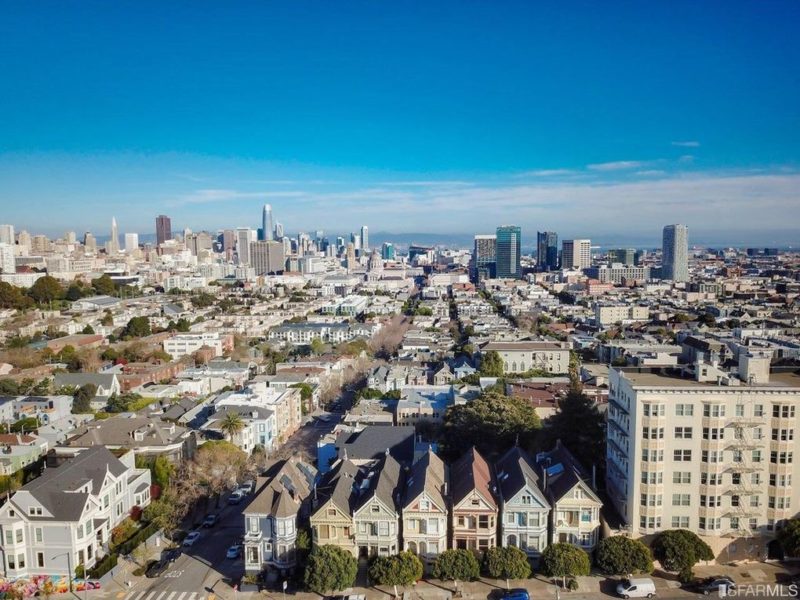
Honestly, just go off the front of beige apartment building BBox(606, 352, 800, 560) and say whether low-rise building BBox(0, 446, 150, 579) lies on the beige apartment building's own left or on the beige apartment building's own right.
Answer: on the beige apartment building's own right

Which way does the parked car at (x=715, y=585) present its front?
to the viewer's left

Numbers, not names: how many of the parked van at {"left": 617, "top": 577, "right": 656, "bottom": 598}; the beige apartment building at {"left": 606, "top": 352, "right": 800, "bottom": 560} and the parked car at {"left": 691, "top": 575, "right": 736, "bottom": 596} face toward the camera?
1

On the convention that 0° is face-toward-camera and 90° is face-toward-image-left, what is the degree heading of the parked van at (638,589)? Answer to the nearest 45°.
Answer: approximately 90°

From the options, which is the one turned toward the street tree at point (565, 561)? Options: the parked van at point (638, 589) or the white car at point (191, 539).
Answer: the parked van
